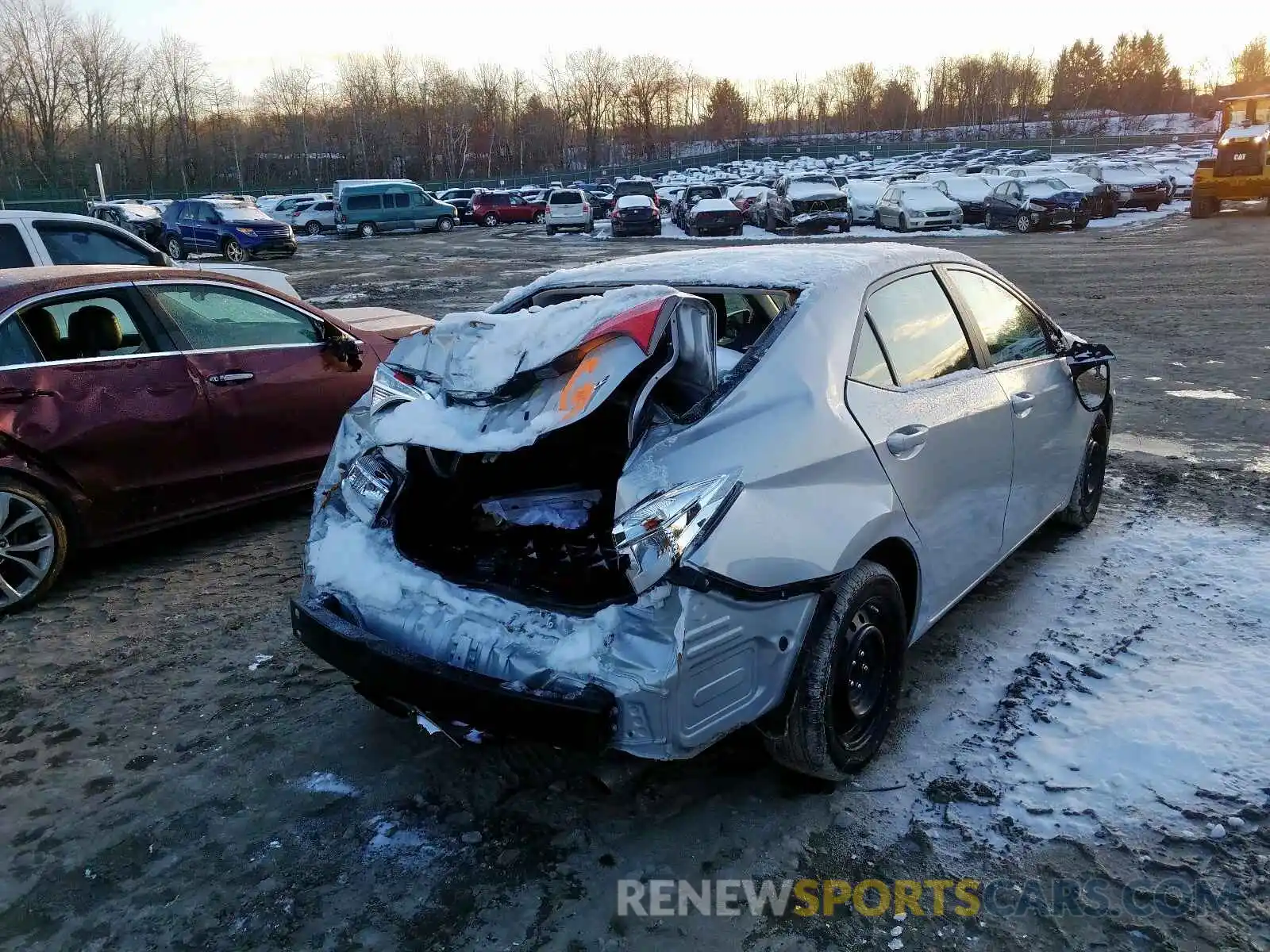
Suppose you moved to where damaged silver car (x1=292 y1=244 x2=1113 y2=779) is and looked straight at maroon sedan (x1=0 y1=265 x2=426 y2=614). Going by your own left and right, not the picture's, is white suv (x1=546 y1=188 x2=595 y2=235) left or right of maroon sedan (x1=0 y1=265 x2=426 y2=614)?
right

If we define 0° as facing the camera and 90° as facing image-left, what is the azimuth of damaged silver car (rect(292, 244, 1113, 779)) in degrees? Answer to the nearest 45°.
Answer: approximately 225°

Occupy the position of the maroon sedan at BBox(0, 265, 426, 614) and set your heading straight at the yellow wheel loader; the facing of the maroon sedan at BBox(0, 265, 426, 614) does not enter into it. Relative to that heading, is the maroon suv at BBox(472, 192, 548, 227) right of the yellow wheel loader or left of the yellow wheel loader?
left

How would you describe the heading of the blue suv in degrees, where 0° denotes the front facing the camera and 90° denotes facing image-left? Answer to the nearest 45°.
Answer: approximately 315°

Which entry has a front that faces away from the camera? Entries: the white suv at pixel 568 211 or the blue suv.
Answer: the white suv

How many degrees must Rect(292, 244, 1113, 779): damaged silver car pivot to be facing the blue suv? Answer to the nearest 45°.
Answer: approximately 90° to its left

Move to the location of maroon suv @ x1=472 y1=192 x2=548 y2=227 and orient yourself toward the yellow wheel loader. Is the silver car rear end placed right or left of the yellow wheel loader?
right

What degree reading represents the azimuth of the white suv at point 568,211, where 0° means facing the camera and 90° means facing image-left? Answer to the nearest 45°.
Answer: approximately 180°

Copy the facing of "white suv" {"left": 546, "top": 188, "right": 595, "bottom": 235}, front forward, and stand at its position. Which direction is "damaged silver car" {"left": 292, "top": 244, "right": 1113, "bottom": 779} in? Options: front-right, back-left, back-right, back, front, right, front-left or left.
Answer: back
